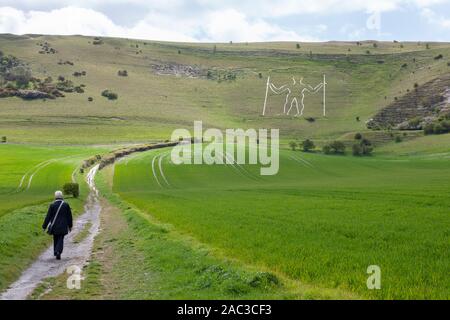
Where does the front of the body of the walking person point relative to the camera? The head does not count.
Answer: away from the camera
